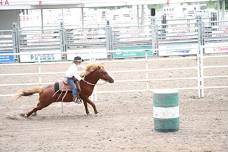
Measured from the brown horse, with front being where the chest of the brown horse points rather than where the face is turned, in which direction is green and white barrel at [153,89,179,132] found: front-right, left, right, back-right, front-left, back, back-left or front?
front-right

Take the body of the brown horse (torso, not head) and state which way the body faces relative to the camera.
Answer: to the viewer's right
